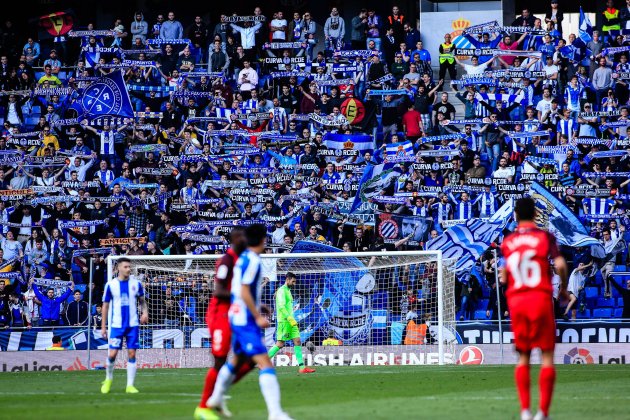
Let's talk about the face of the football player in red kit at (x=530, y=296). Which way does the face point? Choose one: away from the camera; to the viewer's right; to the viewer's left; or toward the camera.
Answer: away from the camera

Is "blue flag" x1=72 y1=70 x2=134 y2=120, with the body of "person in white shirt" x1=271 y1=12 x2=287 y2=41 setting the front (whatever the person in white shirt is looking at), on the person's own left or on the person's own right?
on the person's own right

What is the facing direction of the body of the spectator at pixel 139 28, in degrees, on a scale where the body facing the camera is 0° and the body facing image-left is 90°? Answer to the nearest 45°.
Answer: approximately 0°

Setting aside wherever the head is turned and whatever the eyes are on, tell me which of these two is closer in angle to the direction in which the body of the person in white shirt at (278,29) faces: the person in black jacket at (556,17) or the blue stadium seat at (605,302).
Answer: the blue stadium seat

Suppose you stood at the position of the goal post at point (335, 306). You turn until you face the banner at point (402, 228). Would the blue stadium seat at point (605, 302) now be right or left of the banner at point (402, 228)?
right

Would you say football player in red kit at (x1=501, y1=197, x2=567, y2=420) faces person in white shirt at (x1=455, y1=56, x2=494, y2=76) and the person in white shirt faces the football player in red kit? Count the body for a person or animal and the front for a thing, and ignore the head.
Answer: yes

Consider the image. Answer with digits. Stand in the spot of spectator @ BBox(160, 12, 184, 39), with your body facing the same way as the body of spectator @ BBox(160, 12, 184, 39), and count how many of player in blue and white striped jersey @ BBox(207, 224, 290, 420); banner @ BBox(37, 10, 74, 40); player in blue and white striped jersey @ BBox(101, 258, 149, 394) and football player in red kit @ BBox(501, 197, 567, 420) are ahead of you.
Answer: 3

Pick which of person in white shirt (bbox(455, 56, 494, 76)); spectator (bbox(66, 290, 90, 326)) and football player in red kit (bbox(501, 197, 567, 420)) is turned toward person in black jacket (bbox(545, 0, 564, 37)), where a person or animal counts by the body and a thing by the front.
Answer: the football player in red kit

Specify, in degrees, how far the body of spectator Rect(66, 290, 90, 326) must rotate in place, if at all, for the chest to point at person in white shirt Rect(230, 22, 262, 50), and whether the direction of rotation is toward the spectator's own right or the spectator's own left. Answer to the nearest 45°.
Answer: approximately 135° to the spectator's own left

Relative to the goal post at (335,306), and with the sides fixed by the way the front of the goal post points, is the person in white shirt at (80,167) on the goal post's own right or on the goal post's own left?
on the goal post's own right
